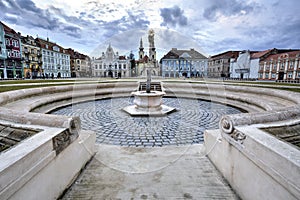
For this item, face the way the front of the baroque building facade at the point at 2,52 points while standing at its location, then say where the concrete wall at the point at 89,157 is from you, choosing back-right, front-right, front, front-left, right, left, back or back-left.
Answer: front-right

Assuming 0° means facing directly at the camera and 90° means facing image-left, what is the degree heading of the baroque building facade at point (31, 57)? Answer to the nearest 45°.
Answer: approximately 315°

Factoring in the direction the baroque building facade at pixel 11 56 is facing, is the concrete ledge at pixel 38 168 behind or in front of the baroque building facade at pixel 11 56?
in front

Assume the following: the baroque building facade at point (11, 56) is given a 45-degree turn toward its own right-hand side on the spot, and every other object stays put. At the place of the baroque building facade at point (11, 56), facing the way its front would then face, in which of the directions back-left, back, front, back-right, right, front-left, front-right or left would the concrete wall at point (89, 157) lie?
front

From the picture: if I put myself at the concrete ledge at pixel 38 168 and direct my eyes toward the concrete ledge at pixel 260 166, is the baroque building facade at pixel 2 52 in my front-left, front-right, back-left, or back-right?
back-left

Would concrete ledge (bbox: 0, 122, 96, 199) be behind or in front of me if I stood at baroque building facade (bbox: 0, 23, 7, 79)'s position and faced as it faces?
in front

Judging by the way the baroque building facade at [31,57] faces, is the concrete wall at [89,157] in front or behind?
in front

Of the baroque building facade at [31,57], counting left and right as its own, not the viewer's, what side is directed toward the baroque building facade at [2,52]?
right

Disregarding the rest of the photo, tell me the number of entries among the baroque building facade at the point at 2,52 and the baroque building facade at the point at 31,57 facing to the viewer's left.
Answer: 0

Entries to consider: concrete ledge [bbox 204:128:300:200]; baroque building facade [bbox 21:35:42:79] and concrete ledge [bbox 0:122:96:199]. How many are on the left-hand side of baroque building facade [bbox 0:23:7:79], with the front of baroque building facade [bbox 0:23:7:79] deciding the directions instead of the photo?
1

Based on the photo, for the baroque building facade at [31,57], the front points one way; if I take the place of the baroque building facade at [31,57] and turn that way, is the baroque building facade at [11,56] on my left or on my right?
on my right
